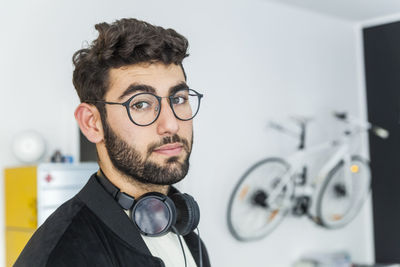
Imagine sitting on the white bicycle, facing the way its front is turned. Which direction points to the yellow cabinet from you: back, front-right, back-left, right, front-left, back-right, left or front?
back

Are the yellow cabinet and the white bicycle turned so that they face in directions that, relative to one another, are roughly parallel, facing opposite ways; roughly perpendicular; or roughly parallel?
roughly perpendicular

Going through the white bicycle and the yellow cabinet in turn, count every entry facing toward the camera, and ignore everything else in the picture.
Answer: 1

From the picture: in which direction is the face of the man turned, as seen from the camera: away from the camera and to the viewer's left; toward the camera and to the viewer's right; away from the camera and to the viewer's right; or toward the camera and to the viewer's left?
toward the camera and to the viewer's right

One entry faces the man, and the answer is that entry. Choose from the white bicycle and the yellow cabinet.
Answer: the yellow cabinet

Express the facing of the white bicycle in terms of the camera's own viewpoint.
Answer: facing away from the viewer and to the right of the viewer
